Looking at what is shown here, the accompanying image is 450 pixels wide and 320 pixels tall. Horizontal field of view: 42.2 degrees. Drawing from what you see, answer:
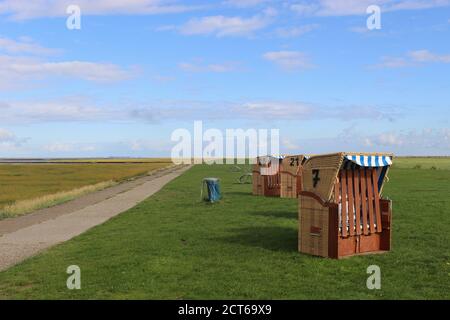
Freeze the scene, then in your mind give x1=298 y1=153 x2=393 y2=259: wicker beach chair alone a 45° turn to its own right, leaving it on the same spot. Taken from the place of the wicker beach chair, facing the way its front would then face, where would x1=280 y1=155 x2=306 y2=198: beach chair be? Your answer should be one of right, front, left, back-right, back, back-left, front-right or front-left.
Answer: back

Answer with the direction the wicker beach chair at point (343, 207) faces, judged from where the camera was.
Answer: facing the viewer and to the right of the viewer

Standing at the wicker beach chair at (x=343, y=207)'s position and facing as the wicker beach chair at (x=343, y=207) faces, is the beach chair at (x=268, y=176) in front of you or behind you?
behind
